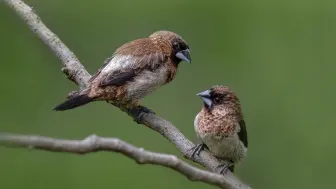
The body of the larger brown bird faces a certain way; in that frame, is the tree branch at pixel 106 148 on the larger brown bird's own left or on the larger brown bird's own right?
on the larger brown bird's own right

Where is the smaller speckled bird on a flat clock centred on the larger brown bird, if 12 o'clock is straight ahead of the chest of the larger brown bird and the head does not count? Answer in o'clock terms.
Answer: The smaller speckled bird is roughly at 1 o'clock from the larger brown bird.

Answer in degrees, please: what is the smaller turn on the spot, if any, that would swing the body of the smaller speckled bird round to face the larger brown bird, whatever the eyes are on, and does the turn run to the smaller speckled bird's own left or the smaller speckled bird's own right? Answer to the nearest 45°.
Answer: approximately 45° to the smaller speckled bird's own right

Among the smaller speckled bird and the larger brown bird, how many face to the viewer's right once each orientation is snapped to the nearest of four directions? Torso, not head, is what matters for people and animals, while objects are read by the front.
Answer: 1

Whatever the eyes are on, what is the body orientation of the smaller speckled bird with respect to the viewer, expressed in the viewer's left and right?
facing the viewer and to the left of the viewer

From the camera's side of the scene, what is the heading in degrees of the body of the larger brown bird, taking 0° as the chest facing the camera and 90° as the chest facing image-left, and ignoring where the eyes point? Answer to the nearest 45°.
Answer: approximately 270°
